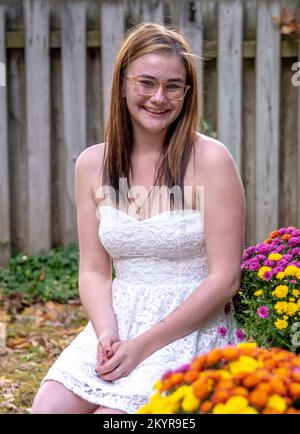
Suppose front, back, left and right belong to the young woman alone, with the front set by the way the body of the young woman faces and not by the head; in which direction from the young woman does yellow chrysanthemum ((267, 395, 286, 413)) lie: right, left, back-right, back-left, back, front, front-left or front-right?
front-left

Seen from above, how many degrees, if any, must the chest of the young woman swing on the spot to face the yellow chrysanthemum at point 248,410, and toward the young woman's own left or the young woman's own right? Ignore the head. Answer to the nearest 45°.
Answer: approximately 45° to the young woman's own left

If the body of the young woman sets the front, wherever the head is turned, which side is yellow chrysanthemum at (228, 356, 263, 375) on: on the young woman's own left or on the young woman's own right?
on the young woman's own left

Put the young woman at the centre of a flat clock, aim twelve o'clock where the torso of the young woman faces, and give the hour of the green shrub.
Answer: The green shrub is roughly at 4 o'clock from the young woman.

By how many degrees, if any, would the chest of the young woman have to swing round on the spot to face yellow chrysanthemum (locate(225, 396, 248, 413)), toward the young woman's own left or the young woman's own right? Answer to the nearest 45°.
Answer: approximately 45° to the young woman's own left

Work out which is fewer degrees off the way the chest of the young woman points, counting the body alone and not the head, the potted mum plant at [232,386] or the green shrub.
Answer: the potted mum plant

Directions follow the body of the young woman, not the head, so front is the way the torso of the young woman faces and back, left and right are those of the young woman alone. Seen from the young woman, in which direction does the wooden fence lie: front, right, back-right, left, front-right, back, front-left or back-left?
back-right

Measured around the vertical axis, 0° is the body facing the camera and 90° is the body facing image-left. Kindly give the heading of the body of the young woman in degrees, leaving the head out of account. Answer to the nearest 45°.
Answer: approximately 45°

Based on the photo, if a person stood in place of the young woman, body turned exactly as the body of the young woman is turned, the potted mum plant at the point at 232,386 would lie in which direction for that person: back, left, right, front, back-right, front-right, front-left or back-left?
front-left

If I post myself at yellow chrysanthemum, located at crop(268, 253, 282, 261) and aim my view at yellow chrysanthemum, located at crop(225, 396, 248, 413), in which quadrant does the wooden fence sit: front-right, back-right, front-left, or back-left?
back-right
